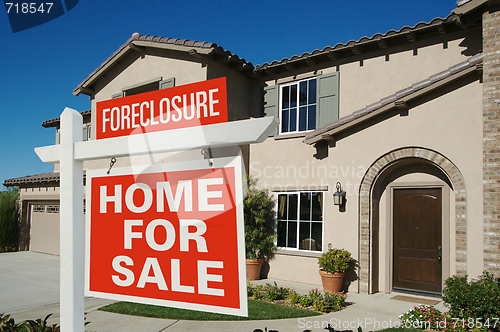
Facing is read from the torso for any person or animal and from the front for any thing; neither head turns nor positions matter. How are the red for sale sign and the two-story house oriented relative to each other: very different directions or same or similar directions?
same or similar directions

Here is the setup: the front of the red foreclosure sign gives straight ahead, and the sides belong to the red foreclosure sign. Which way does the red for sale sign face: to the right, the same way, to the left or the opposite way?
the same way

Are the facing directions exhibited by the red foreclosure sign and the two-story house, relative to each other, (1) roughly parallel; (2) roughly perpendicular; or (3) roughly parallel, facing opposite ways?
roughly parallel

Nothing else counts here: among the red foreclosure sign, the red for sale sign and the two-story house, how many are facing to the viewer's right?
0

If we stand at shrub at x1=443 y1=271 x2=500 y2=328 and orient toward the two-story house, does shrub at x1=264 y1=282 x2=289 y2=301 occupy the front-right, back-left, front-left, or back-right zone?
front-left

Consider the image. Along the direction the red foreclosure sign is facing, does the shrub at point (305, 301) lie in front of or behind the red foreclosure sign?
behind

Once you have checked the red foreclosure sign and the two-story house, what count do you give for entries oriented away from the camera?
0

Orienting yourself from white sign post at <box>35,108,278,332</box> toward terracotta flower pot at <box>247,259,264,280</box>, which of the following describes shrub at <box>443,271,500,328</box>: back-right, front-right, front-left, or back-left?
front-right

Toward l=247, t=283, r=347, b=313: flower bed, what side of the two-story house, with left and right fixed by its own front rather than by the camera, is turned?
front

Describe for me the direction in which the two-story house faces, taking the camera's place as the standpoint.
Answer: facing the viewer and to the left of the viewer

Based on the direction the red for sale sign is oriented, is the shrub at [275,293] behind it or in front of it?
behind
